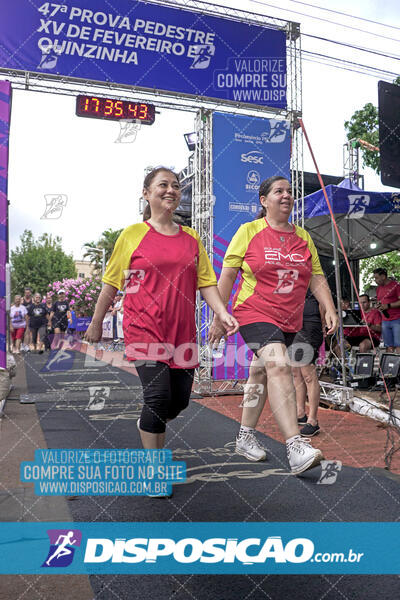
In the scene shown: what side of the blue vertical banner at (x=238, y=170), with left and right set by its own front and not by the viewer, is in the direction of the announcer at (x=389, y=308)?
left

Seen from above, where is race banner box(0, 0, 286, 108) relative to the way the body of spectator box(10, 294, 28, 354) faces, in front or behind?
in front

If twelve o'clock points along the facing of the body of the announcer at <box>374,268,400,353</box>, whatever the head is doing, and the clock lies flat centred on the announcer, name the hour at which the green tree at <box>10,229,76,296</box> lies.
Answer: The green tree is roughly at 3 o'clock from the announcer.

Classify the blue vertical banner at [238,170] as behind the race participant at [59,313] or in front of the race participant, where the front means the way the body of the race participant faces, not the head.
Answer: in front

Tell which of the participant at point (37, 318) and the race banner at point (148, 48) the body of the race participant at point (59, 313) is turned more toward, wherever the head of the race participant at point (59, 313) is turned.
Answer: the race banner

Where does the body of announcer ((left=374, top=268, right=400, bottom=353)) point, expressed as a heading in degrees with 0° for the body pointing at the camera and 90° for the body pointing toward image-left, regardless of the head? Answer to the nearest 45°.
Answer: approximately 45°

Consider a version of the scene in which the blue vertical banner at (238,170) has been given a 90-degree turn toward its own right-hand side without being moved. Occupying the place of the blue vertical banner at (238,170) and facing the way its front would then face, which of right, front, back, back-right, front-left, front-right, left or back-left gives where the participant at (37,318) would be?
front-right

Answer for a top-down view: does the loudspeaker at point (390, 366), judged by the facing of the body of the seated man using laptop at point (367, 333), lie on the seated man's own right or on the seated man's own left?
on the seated man's own left
